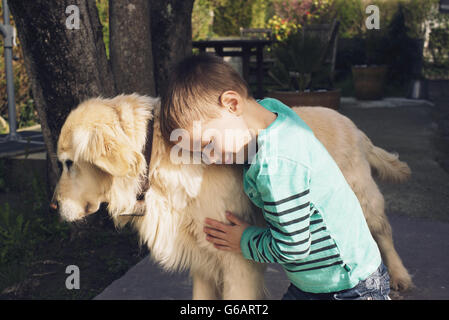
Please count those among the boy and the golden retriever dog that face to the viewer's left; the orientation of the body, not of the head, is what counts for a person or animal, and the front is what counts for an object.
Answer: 2

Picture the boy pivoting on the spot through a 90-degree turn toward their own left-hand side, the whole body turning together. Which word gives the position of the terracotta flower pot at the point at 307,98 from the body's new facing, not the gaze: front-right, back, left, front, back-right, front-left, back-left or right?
back

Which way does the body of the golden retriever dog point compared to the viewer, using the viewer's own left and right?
facing to the left of the viewer

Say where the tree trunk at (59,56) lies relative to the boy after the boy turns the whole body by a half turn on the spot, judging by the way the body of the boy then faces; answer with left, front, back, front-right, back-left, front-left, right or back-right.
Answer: back-left

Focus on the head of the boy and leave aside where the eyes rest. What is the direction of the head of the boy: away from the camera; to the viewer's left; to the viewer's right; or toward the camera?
to the viewer's left

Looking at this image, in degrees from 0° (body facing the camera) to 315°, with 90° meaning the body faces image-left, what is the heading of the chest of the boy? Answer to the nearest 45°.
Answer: approximately 90°

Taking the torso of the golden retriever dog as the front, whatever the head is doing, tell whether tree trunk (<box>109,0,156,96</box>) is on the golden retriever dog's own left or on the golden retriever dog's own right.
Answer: on the golden retriever dog's own right

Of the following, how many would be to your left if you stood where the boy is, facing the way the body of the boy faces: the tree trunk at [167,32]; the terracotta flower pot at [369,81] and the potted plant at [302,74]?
0

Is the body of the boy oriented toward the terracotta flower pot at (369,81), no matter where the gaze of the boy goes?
no

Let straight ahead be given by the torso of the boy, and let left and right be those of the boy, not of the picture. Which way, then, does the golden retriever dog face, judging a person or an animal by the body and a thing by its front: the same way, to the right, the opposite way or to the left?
the same way

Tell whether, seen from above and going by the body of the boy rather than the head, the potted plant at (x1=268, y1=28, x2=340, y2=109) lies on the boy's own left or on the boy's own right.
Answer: on the boy's own right

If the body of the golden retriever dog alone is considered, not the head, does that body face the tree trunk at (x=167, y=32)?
no
